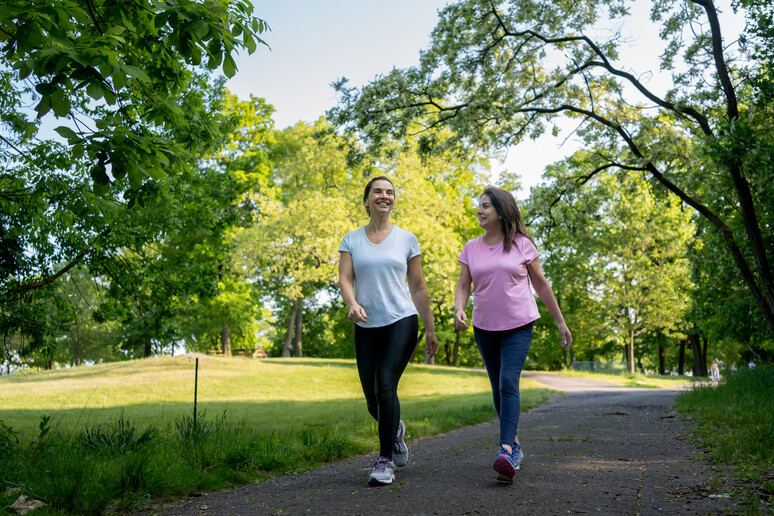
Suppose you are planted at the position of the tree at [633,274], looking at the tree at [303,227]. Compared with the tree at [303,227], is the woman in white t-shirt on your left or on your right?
left

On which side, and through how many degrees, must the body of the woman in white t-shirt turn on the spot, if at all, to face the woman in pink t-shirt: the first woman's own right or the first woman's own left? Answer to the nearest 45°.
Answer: approximately 90° to the first woman's own left

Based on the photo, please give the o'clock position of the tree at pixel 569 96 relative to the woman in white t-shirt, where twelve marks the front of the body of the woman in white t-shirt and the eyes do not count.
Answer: The tree is roughly at 7 o'clock from the woman in white t-shirt.

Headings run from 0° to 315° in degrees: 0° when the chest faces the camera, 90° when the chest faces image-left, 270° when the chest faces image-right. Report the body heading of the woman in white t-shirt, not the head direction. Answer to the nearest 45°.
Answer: approximately 0°

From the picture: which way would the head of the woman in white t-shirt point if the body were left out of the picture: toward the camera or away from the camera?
toward the camera

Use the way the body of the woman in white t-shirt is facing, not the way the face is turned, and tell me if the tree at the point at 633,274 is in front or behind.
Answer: behind

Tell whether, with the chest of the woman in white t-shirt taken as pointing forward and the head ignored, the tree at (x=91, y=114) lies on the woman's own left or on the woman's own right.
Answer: on the woman's own right
